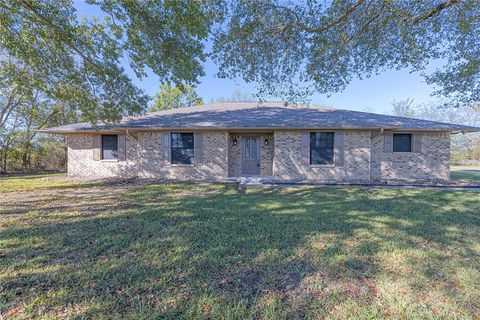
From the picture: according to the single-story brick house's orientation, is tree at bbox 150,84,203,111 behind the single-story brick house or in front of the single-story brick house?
behind

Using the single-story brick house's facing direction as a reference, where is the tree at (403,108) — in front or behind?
behind

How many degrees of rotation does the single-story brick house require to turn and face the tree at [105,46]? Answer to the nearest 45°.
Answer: approximately 45° to its right

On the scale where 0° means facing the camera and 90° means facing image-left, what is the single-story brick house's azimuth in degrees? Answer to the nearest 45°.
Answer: approximately 0°
